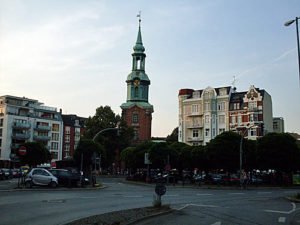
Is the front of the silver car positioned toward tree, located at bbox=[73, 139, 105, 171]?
no

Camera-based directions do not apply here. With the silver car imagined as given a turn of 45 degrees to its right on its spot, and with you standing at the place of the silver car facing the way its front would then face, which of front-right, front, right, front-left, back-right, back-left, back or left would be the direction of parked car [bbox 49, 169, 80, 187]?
left
